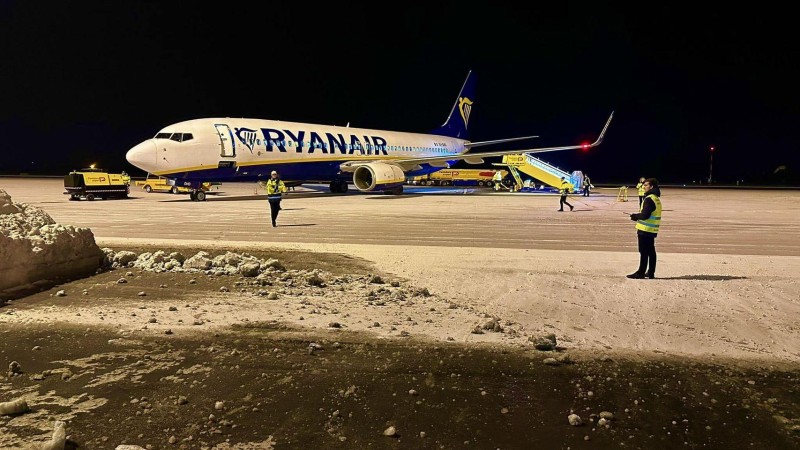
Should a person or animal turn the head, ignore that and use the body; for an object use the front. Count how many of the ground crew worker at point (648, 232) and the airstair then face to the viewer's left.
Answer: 2

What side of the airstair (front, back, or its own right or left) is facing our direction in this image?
left

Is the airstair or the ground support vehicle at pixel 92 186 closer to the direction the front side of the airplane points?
the ground support vehicle

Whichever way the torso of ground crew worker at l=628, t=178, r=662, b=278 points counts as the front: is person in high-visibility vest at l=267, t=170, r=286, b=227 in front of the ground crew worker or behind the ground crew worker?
in front

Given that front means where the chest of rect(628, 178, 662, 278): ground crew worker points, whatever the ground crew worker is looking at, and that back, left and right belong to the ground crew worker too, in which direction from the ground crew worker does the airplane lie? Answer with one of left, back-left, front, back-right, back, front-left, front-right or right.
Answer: front-right

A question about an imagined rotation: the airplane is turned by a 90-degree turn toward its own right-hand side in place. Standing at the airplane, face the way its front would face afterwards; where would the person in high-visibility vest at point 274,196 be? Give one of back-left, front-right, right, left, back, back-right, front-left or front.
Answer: back-left

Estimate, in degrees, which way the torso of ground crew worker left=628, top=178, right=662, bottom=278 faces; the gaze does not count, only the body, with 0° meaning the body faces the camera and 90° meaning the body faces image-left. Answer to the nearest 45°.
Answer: approximately 90°

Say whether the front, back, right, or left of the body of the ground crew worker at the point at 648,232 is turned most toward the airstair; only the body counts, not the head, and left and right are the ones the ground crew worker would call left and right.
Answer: right

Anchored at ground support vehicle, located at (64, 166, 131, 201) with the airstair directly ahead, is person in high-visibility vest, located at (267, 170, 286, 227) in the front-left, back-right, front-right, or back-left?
front-right

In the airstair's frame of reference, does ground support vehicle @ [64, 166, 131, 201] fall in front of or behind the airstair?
in front
